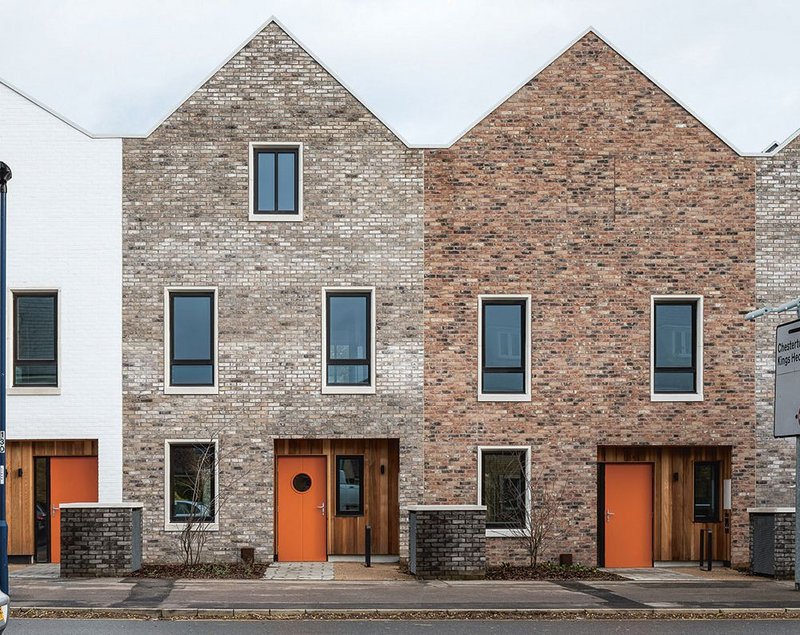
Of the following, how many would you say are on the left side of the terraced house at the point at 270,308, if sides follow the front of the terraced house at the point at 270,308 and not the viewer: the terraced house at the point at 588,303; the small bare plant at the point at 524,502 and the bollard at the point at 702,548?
3

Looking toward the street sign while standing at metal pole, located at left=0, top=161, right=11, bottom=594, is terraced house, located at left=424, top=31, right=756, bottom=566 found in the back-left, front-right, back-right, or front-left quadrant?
front-left

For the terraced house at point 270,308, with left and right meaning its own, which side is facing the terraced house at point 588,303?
left

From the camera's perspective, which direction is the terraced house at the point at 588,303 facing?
toward the camera

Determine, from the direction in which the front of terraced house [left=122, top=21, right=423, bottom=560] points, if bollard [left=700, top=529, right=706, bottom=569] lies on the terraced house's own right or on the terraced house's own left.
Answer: on the terraced house's own left

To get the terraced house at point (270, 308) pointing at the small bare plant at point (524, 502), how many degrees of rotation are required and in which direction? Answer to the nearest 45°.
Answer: approximately 90° to its left

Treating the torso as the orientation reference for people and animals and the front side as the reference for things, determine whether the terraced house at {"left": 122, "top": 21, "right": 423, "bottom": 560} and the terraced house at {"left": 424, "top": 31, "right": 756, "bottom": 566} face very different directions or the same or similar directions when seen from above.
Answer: same or similar directions

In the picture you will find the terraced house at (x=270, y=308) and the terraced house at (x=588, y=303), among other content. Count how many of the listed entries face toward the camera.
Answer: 2

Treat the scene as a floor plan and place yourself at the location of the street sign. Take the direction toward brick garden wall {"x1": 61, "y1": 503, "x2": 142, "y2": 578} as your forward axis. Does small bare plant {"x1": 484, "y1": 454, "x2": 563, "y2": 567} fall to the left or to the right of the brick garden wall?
right

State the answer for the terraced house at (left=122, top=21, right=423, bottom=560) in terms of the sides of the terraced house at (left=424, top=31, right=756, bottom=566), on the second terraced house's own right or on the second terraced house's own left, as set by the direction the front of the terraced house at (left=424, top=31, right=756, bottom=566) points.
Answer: on the second terraced house's own right
